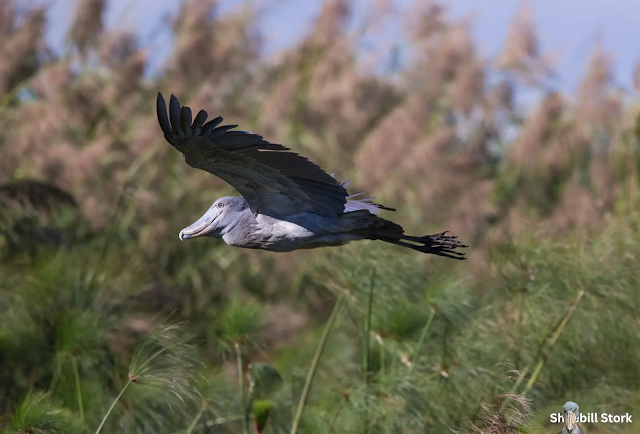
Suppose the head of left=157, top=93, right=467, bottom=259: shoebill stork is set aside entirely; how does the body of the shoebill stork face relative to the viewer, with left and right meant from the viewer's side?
facing to the left of the viewer
